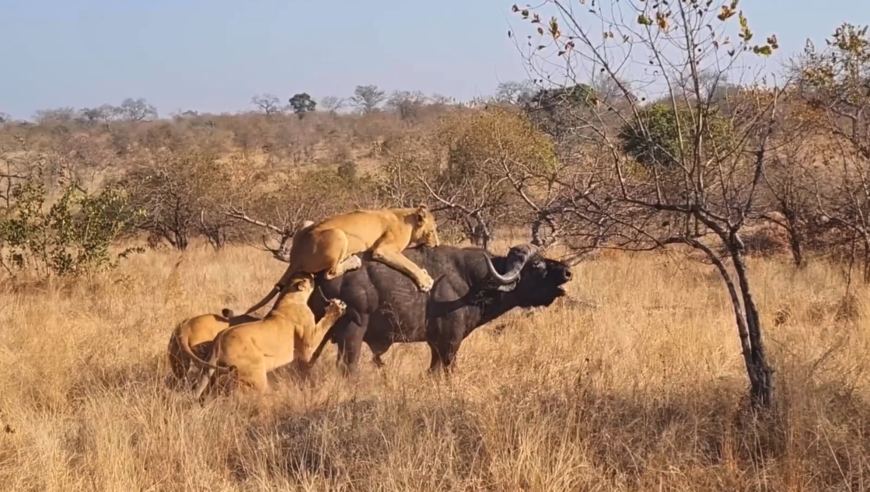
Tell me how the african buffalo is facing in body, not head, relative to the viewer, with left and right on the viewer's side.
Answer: facing to the right of the viewer

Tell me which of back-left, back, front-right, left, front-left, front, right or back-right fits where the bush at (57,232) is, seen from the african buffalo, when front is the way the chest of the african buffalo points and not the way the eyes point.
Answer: back-left

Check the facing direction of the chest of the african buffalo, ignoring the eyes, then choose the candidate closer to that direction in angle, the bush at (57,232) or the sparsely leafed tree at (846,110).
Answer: the sparsely leafed tree

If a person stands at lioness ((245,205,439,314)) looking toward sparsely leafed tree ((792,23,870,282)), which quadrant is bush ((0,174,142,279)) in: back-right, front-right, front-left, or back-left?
back-left

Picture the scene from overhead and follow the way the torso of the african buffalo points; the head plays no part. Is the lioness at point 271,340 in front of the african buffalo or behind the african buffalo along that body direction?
behind

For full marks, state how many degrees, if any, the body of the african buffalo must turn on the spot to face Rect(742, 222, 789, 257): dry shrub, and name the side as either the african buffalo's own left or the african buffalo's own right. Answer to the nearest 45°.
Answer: approximately 45° to the african buffalo's own left

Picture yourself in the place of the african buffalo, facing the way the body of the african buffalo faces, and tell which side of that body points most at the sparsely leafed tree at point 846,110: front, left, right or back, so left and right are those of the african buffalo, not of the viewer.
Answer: front

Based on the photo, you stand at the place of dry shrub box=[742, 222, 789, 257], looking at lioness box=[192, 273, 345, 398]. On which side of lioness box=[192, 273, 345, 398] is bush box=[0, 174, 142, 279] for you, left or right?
right

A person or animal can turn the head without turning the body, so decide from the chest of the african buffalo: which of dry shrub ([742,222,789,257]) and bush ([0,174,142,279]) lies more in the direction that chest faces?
the dry shrub
